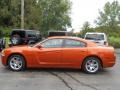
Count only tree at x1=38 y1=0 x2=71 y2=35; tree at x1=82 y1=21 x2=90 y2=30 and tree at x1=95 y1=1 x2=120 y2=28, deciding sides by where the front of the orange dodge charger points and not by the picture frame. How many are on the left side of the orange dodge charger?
0

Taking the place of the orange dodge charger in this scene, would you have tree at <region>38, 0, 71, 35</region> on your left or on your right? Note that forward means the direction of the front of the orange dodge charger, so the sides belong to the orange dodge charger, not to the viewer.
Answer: on your right

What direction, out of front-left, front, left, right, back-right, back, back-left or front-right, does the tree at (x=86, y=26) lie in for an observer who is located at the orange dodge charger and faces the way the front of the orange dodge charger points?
right

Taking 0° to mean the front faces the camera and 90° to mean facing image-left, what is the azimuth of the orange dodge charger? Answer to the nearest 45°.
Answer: approximately 90°

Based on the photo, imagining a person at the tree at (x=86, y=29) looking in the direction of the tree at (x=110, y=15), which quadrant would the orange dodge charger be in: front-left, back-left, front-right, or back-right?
back-right

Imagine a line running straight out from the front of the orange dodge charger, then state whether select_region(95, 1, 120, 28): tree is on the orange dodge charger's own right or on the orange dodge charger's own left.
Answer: on the orange dodge charger's own right

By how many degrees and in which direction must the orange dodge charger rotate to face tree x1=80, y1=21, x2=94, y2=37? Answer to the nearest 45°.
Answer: approximately 90° to its right

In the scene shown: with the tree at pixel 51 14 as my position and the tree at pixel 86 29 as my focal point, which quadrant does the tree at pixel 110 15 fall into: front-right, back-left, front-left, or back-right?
front-right

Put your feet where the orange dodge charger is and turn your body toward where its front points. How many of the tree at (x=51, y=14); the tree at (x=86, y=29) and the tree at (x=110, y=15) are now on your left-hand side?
0
